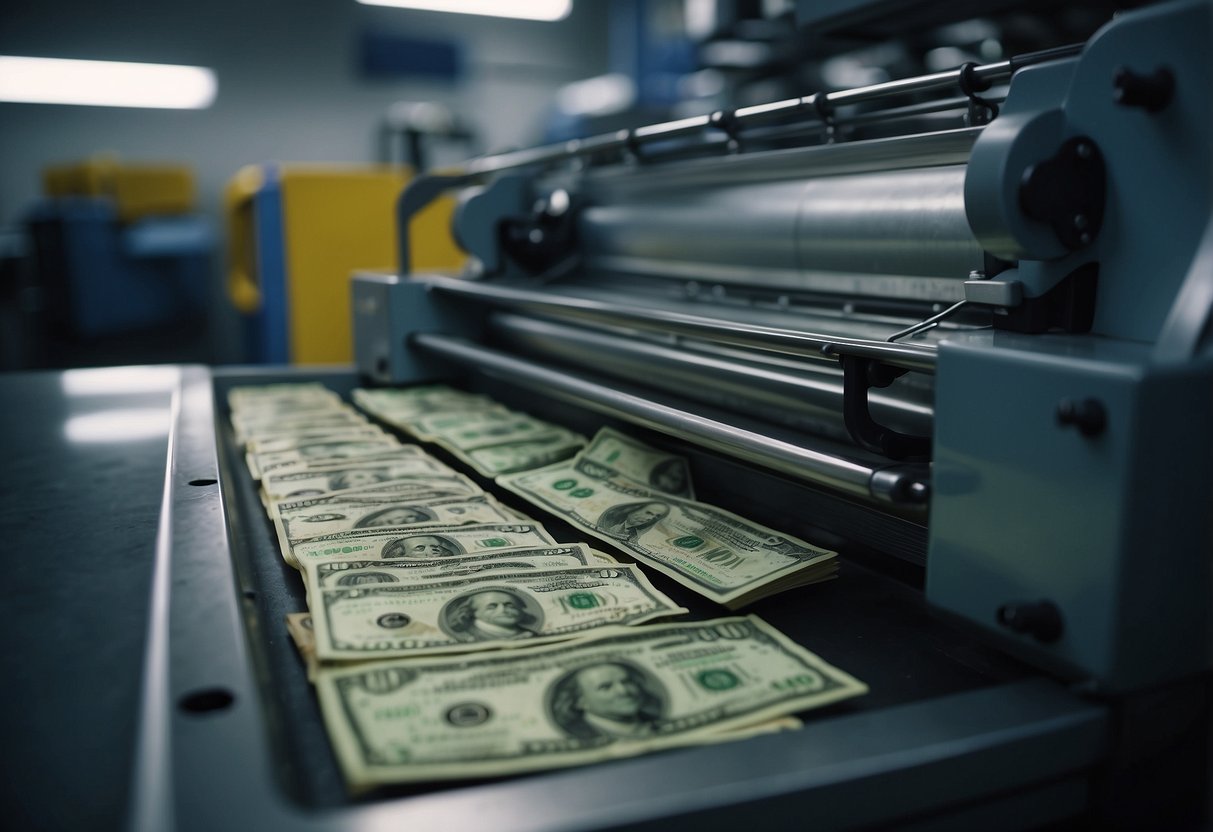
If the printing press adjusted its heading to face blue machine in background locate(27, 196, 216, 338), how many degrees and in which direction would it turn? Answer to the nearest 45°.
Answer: approximately 90° to its right

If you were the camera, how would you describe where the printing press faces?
facing the viewer and to the left of the viewer
